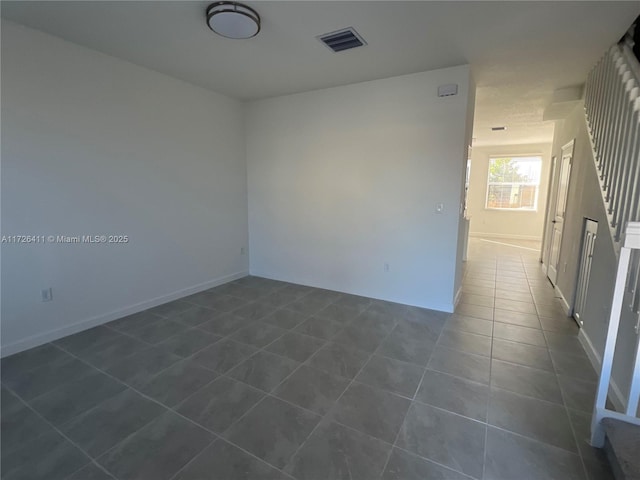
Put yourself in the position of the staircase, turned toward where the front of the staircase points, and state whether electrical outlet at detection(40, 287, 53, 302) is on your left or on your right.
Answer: on your right

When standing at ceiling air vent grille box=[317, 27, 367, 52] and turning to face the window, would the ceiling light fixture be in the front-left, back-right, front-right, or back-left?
back-left

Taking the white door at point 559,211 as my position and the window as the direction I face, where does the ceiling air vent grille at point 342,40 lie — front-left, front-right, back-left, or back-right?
back-left

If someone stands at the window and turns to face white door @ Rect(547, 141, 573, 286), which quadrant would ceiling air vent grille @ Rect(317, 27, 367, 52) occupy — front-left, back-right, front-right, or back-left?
front-right

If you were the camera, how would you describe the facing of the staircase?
facing the viewer

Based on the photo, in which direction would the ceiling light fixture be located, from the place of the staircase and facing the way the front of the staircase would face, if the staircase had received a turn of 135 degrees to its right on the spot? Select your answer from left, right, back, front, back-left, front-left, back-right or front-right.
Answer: left

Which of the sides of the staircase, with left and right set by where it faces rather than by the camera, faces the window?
back

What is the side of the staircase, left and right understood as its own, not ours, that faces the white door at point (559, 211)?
back

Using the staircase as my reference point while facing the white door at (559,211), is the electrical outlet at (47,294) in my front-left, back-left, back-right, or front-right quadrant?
back-left

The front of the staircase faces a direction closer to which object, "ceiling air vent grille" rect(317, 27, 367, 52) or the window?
the ceiling air vent grille

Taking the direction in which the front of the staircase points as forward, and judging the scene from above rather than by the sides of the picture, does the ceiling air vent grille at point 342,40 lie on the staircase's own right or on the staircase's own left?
on the staircase's own right

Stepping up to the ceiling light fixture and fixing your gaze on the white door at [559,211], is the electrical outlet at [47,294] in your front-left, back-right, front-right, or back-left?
back-left
